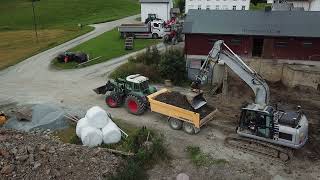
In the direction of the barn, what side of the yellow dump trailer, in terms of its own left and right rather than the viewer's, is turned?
right

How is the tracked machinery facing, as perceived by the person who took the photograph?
facing away from the viewer and to the left of the viewer

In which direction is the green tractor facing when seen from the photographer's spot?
facing away from the viewer and to the left of the viewer

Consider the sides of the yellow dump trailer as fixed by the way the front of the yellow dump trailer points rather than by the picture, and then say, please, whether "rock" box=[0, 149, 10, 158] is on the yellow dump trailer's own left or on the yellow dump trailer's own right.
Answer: on the yellow dump trailer's own left

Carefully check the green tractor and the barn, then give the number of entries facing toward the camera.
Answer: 1

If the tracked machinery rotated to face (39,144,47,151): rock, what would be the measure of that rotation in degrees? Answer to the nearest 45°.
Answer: approximately 45° to its left

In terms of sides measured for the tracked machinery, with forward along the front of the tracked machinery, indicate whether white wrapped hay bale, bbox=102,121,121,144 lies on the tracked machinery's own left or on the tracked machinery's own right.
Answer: on the tracked machinery's own left

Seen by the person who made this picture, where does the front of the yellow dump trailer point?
facing away from the viewer and to the left of the viewer

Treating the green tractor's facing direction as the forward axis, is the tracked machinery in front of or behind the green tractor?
behind

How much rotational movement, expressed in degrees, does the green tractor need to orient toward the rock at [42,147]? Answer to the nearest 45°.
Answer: approximately 90° to its left
